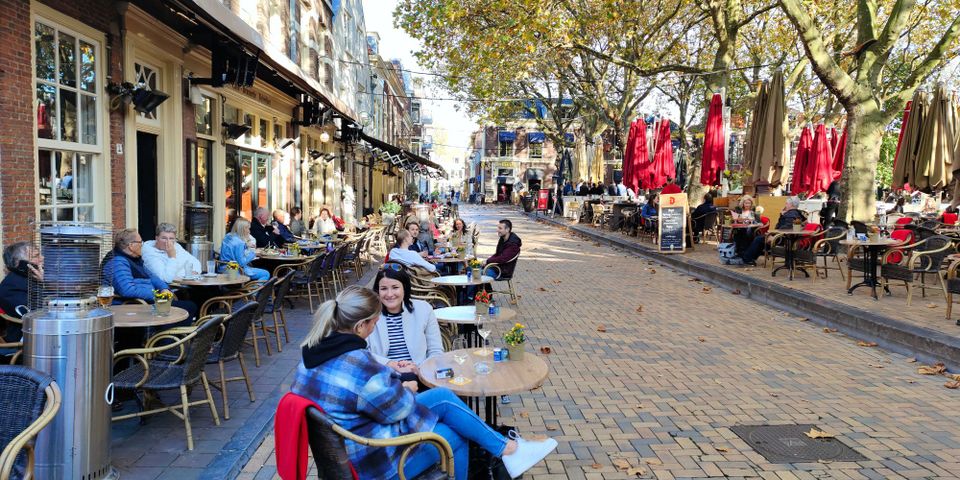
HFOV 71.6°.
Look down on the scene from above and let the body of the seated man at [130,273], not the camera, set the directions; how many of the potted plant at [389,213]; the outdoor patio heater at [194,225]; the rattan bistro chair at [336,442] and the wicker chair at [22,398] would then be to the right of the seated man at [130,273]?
2

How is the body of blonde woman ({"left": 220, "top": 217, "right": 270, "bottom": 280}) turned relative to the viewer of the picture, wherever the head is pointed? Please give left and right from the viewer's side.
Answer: facing to the right of the viewer

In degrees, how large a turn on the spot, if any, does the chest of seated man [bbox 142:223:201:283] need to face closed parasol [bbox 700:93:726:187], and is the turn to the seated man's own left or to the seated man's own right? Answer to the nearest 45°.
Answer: approximately 90° to the seated man's own left

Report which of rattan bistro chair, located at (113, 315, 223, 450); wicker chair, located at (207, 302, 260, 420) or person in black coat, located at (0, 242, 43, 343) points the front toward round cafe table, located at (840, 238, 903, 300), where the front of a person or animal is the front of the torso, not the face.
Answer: the person in black coat

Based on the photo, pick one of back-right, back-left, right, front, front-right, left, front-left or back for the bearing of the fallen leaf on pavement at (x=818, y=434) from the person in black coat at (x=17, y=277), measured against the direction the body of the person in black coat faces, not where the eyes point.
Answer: front-right

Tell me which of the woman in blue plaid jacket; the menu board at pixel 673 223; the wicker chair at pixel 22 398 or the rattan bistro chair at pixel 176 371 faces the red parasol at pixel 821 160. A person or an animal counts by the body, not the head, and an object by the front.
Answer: the woman in blue plaid jacket

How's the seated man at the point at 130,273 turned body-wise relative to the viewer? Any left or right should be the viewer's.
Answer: facing to the right of the viewer

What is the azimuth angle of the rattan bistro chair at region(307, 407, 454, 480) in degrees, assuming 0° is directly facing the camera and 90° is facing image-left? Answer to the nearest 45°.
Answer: approximately 270°

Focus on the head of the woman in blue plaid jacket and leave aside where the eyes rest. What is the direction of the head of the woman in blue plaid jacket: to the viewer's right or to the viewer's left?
to the viewer's right

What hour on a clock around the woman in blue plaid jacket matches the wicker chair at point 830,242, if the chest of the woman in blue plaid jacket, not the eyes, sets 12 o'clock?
The wicker chair is roughly at 12 o'clock from the woman in blue plaid jacket.

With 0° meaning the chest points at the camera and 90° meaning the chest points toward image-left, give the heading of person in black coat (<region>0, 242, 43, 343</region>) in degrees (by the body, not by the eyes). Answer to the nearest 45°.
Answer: approximately 270°

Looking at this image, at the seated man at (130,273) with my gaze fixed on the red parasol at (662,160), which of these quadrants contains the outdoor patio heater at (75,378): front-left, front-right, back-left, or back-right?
back-right

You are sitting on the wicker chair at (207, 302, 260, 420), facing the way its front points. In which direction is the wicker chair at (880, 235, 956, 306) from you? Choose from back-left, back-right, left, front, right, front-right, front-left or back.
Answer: back-right
